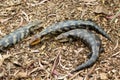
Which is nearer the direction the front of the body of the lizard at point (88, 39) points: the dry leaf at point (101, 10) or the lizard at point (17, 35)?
the lizard

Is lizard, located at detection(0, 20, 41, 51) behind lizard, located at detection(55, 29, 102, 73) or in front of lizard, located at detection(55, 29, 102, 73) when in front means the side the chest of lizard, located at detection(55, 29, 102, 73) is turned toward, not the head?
in front

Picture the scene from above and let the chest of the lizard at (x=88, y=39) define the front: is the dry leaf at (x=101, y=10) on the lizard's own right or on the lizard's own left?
on the lizard's own right

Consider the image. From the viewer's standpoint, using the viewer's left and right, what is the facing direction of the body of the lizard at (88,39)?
facing to the left of the viewer
